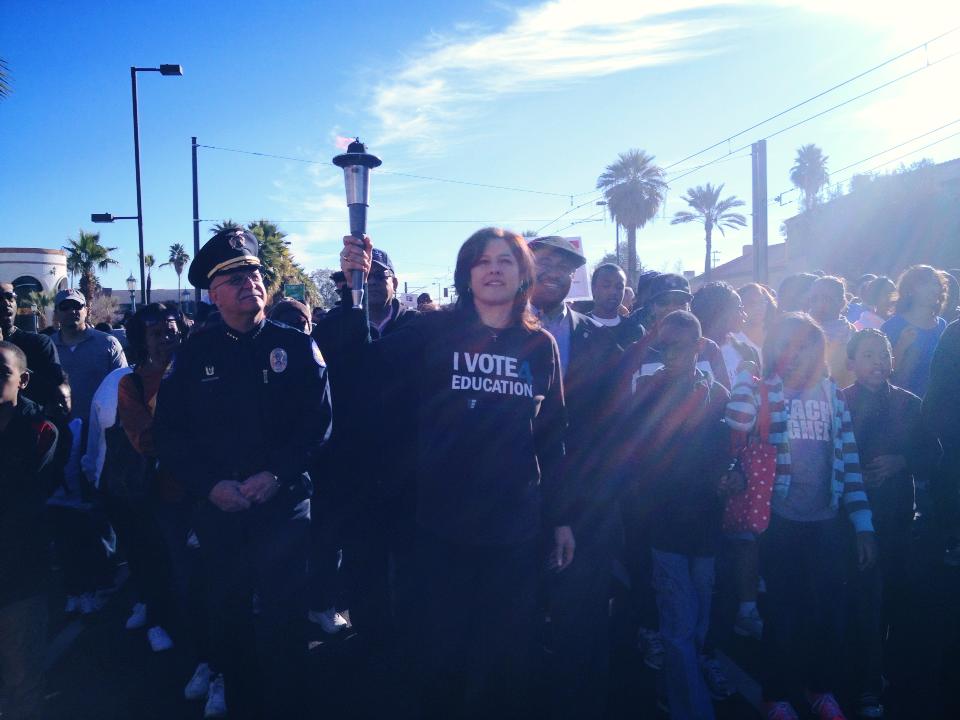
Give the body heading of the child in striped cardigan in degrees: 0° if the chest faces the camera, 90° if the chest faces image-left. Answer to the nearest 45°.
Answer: approximately 0°

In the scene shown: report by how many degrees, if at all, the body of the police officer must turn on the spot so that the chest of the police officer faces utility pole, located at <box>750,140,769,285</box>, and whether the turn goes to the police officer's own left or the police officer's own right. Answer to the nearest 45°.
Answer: approximately 135° to the police officer's own left

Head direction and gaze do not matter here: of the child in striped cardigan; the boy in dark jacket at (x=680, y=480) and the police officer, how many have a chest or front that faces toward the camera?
3

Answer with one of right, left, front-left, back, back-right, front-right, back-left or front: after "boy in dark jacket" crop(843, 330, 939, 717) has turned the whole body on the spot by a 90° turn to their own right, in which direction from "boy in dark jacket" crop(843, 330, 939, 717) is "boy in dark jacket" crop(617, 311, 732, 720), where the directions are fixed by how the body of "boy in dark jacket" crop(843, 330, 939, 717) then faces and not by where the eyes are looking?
front-left

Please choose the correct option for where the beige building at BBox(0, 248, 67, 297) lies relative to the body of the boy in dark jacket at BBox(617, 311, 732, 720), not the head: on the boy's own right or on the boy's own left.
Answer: on the boy's own right

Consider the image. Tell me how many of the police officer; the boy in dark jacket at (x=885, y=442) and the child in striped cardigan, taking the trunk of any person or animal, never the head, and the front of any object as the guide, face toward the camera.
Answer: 3

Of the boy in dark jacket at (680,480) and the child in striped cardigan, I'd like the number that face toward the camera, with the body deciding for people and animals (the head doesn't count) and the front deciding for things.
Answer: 2

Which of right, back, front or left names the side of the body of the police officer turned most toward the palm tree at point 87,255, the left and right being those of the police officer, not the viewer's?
back

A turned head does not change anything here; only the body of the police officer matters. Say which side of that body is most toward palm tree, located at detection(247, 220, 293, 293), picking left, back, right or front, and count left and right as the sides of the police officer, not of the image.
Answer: back

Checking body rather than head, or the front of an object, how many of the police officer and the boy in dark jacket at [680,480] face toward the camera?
2

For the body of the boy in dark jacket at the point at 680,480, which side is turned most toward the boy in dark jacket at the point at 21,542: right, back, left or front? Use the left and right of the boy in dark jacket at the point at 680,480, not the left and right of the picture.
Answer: right

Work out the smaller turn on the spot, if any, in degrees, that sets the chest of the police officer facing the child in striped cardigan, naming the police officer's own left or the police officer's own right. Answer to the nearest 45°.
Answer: approximately 90° to the police officer's own left

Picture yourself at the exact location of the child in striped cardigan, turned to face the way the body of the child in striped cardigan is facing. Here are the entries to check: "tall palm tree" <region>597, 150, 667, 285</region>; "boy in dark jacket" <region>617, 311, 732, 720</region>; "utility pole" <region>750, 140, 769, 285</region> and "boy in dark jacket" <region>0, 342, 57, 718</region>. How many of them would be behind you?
2
